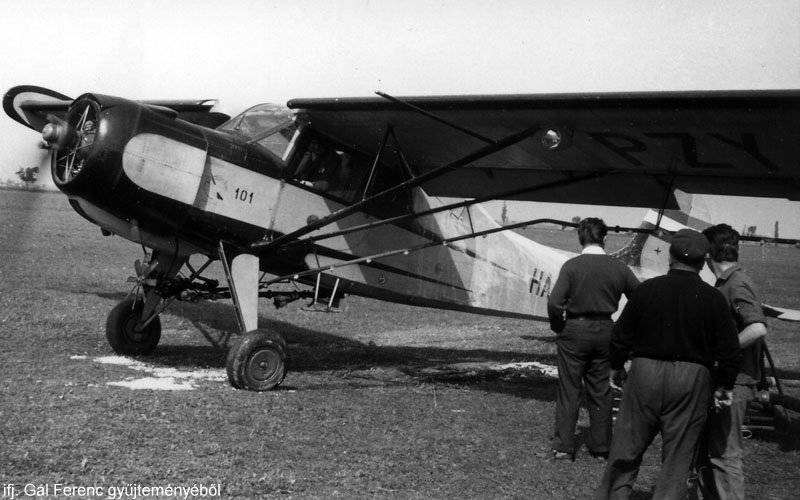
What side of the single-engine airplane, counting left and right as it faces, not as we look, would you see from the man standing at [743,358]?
left

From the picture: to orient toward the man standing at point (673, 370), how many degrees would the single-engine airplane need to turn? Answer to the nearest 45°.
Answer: approximately 90° to its left

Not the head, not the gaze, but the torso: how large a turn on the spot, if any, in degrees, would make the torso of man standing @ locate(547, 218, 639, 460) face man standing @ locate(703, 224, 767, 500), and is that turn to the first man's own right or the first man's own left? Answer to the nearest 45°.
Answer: approximately 135° to the first man's own right

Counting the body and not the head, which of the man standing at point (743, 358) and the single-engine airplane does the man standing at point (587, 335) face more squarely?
the single-engine airplane

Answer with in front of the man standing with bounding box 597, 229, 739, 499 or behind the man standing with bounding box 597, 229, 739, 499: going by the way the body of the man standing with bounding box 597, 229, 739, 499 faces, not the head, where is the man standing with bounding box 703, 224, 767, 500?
in front

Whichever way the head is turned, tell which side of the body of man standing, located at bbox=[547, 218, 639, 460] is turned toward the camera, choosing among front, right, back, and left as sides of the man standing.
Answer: back

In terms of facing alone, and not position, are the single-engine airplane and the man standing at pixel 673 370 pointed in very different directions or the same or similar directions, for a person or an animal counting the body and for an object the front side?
very different directions

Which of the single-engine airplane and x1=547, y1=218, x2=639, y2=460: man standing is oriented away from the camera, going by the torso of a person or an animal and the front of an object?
the man standing

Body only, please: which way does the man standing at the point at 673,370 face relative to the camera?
away from the camera

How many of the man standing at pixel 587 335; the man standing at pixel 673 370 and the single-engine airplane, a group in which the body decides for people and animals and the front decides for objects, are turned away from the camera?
2

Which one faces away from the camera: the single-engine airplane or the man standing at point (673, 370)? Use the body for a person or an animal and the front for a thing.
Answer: the man standing

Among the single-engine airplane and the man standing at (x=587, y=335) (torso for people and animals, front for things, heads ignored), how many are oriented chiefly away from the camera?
1

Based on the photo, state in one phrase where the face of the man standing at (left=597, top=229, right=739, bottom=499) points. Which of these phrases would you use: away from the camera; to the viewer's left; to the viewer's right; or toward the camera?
away from the camera

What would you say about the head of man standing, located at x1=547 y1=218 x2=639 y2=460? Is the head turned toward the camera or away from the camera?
away from the camera
